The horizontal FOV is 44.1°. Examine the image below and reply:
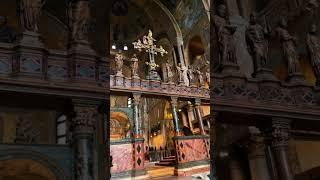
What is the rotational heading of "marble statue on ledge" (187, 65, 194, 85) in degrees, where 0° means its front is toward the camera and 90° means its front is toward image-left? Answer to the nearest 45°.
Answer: approximately 45°

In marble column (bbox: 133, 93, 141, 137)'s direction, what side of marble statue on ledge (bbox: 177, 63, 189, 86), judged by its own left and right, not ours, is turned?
right

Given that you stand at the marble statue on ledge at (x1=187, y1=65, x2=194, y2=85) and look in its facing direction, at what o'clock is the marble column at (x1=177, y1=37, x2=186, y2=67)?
The marble column is roughly at 6 o'clock from the marble statue on ledge.

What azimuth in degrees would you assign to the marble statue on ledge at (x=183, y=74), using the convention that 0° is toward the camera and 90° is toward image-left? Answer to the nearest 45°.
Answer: approximately 45°
